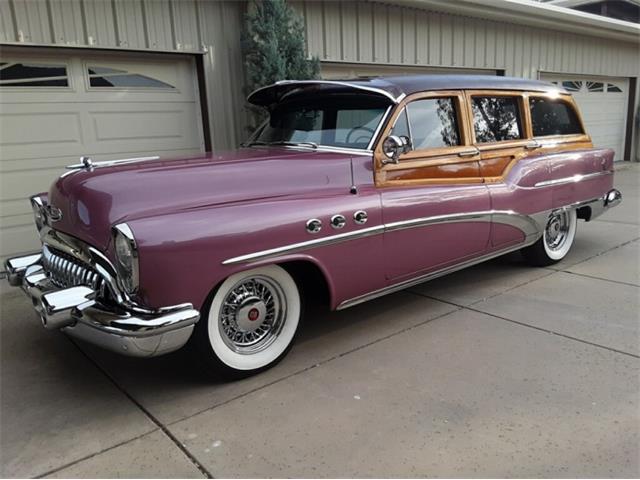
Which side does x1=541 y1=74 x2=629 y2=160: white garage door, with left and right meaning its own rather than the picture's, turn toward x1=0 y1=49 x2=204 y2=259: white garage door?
right

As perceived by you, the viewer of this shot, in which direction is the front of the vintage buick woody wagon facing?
facing the viewer and to the left of the viewer

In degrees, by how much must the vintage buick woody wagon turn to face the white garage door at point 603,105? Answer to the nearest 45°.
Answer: approximately 180°

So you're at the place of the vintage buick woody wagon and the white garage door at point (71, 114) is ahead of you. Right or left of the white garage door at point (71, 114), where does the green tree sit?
right

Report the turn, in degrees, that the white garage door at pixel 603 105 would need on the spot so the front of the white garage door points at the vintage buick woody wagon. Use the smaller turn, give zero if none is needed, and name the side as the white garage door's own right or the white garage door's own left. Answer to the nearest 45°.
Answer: approximately 45° to the white garage door's own right

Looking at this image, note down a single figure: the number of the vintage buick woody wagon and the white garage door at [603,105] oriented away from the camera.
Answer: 0

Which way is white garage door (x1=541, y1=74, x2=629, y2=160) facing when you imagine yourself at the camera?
facing the viewer and to the right of the viewer

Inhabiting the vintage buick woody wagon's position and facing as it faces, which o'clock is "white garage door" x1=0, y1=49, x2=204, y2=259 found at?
The white garage door is roughly at 3 o'clock from the vintage buick woody wagon.
